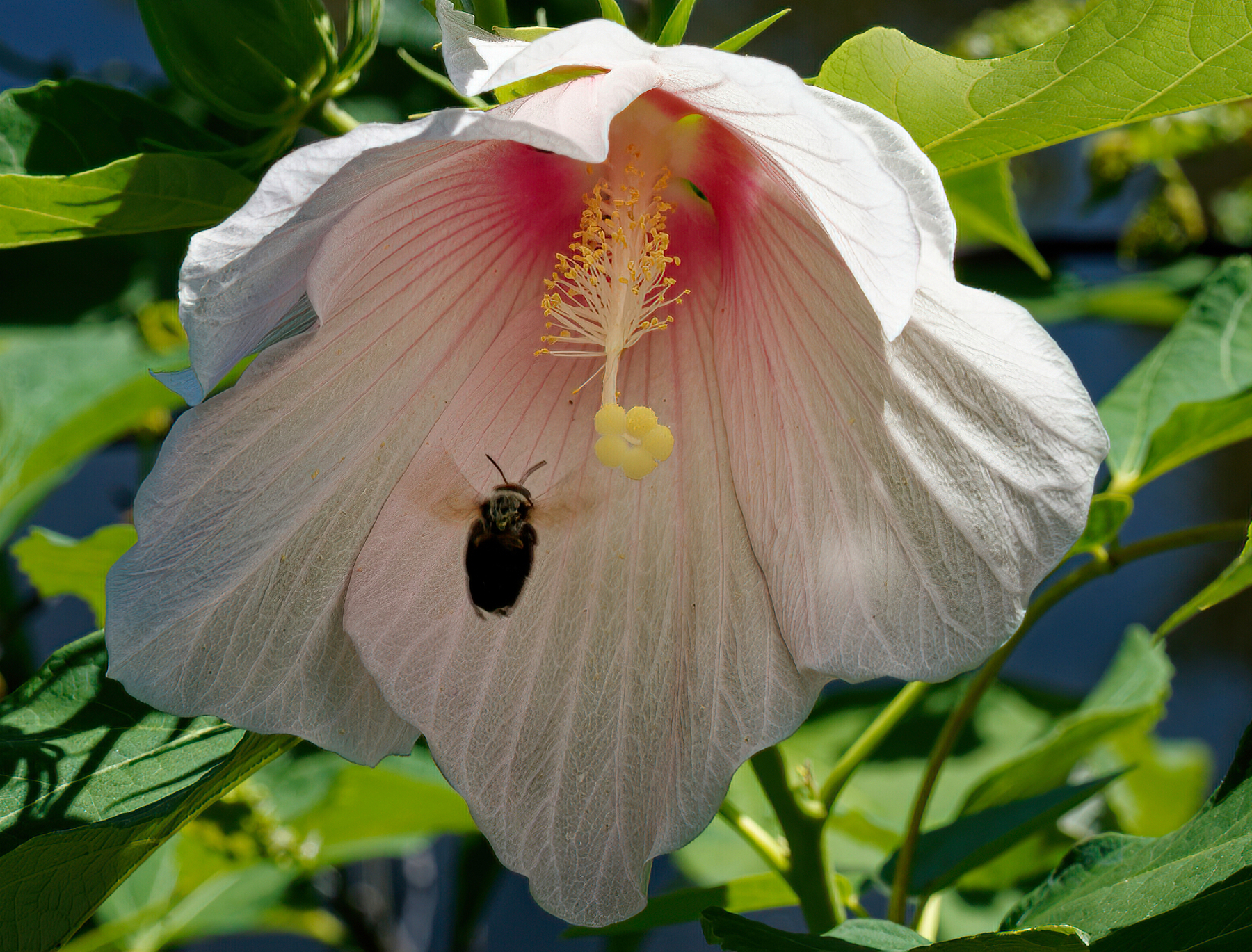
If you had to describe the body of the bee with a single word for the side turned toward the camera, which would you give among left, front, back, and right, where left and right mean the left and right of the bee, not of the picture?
back
